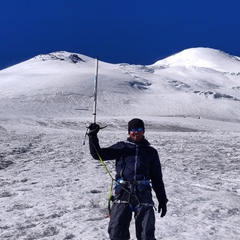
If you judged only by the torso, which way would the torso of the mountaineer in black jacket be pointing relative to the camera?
toward the camera
